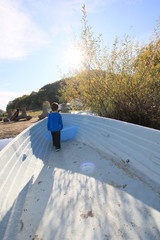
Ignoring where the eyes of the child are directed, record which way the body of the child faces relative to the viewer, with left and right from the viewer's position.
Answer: facing away from the viewer
